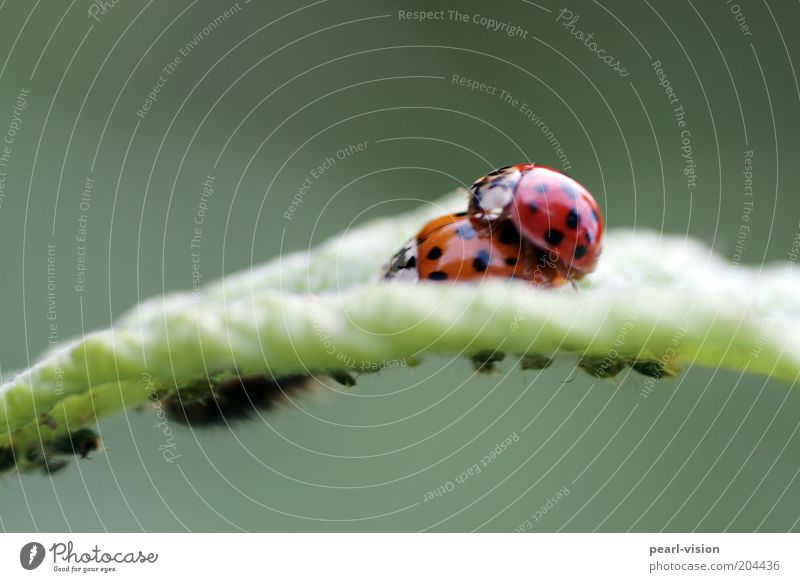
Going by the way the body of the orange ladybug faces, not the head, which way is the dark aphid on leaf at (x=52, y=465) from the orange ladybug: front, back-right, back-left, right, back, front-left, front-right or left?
front-left

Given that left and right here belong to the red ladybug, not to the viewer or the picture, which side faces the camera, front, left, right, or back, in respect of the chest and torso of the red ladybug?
left

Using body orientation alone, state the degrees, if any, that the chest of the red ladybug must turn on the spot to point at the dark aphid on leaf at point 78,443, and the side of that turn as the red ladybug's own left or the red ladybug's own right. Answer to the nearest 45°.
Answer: approximately 45° to the red ladybug's own left

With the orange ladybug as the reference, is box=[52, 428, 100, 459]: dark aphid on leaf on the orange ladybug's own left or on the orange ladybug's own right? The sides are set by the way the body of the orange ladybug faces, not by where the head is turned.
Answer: on the orange ladybug's own left

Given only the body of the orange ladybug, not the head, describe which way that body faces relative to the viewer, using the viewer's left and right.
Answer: facing to the left of the viewer

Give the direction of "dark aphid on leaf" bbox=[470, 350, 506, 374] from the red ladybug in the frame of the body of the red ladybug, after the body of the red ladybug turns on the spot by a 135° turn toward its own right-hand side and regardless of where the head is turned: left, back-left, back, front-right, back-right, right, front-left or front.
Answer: back-right

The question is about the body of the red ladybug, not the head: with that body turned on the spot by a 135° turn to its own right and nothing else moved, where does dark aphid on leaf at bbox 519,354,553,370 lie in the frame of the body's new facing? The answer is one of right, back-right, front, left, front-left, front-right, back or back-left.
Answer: back-right

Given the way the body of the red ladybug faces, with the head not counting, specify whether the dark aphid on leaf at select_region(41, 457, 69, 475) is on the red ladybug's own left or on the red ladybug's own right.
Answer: on the red ladybug's own left
